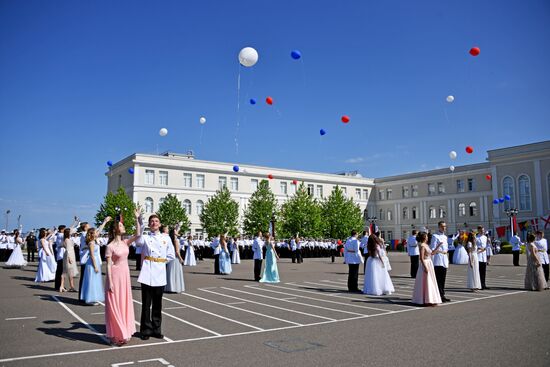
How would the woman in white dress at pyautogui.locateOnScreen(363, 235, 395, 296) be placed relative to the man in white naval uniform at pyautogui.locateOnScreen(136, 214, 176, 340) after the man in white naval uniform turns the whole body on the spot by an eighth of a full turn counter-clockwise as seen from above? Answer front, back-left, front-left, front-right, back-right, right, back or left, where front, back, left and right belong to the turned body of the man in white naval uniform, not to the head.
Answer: left

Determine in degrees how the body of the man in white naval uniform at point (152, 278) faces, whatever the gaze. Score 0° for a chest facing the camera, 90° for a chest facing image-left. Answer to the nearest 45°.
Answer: approximately 0°

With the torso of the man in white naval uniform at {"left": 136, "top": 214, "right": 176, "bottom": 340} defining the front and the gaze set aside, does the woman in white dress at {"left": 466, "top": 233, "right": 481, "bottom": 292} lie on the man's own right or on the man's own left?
on the man's own left

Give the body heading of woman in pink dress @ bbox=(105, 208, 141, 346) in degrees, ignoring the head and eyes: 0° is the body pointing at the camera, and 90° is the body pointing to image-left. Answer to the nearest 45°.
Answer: approximately 315°

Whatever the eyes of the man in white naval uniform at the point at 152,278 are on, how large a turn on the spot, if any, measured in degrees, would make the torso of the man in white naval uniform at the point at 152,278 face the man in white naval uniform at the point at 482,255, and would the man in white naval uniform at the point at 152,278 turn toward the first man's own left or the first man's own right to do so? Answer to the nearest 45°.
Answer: approximately 135° to the first man's own left

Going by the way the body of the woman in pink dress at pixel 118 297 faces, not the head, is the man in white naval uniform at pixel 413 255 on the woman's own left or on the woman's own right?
on the woman's own left
